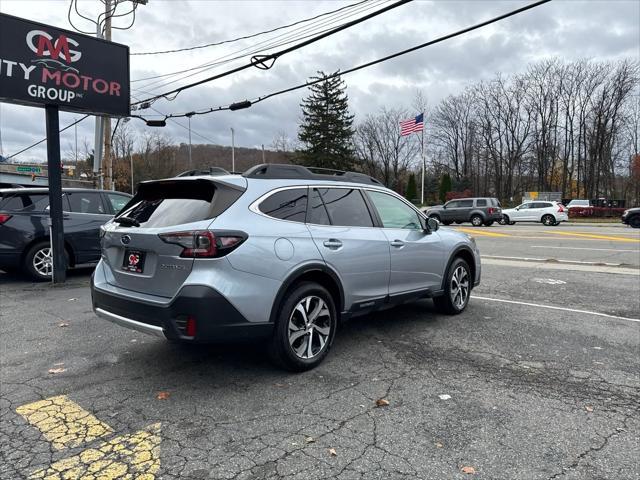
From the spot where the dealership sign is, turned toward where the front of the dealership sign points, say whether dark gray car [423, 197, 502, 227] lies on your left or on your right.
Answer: on your left

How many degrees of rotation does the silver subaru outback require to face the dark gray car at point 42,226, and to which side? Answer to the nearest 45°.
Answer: approximately 90° to its left

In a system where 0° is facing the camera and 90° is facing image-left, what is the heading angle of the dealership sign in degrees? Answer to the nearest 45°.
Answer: approximately 315°

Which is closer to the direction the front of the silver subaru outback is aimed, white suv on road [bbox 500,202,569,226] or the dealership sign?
the white suv on road

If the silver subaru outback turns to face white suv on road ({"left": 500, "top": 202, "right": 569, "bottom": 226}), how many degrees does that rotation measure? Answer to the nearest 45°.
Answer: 0° — it already faces it

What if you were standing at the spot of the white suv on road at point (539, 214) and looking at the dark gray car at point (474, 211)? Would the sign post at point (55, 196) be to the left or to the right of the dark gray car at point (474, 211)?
left

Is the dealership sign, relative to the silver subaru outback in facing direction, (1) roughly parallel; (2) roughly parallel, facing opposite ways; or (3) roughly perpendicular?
roughly perpendicular

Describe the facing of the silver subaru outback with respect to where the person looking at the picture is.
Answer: facing away from the viewer and to the right of the viewer
